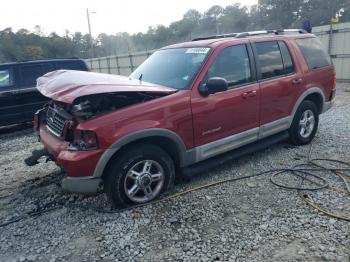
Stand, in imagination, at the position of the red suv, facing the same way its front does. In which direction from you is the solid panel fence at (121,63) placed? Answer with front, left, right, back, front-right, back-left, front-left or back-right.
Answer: back-right

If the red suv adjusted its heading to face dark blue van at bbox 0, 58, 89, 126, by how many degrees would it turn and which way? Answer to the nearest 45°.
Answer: approximately 90° to its right

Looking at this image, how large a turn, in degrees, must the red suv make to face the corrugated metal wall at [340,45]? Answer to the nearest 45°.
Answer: approximately 180°

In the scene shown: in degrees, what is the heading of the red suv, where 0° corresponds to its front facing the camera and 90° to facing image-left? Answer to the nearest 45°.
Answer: approximately 45°

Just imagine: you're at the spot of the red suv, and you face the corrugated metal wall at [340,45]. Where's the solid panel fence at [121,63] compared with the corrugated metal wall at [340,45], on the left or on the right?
left
